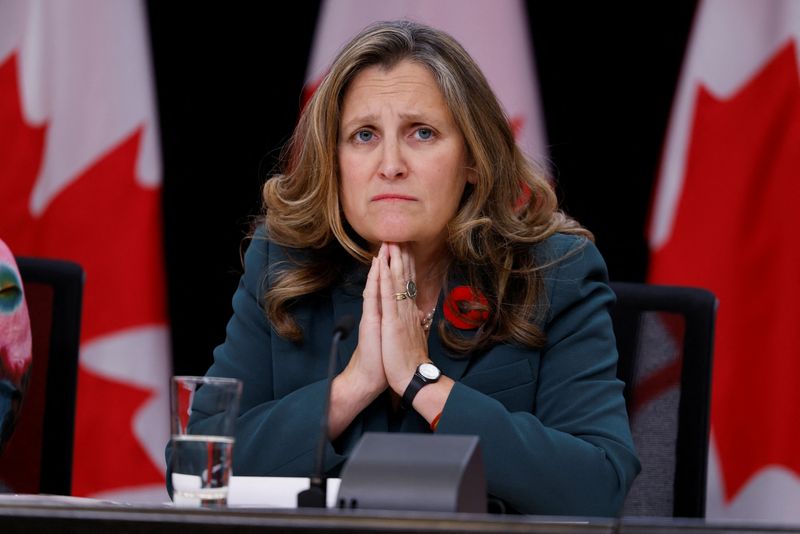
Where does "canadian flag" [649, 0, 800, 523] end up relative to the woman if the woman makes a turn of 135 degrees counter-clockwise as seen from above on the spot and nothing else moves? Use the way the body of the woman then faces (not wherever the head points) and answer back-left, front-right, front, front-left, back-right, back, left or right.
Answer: front

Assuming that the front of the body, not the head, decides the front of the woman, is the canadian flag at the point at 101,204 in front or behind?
behind

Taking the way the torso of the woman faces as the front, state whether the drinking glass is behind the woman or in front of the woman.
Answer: in front

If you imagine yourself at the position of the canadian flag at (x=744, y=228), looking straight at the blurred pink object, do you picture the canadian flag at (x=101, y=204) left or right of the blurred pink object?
right

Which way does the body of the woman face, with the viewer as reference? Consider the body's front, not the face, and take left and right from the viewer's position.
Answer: facing the viewer

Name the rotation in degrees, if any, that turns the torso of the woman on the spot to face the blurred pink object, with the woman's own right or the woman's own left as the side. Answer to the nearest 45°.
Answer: approximately 90° to the woman's own right

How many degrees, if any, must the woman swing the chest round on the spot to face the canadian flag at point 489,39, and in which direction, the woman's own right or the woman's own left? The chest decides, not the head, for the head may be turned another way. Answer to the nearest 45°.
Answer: approximately 180°
